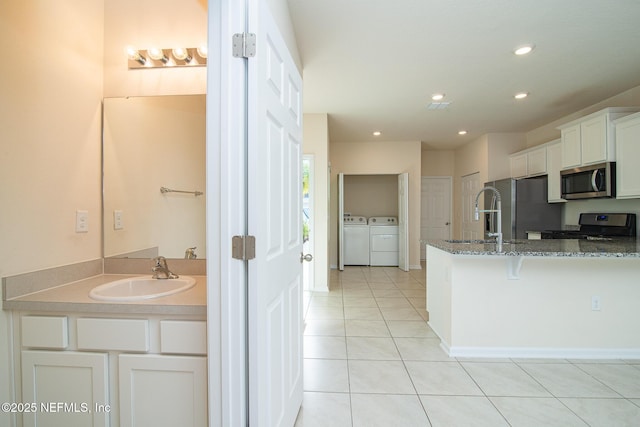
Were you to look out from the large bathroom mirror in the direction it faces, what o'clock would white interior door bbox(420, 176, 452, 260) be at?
The white interior door is roughly at 8 o'clock from the large bathroom mirror.

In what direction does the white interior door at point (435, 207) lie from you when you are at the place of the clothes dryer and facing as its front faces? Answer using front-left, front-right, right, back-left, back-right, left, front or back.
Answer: back-left

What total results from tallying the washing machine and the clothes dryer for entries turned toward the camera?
2

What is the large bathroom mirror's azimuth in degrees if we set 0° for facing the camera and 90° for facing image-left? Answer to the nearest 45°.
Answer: approximately 0°

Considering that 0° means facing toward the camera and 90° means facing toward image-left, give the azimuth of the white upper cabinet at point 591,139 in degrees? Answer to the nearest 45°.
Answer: approximately 45°

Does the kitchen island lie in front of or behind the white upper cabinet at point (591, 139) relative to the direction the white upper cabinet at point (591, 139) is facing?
in front

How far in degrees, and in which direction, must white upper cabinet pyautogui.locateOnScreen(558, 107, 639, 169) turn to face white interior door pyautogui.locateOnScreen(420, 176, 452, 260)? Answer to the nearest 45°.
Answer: approximately 90° to its right

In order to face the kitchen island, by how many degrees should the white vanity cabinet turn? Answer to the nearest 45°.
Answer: approximately 90° to its left

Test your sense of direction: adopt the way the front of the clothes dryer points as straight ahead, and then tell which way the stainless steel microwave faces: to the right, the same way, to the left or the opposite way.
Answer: to the right
